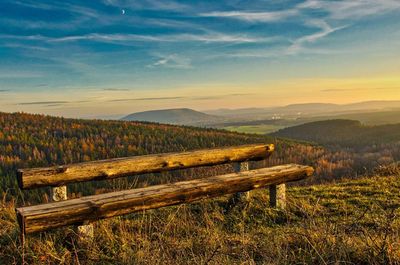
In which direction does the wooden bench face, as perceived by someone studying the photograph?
facing the viewer and to the right of the viewer
